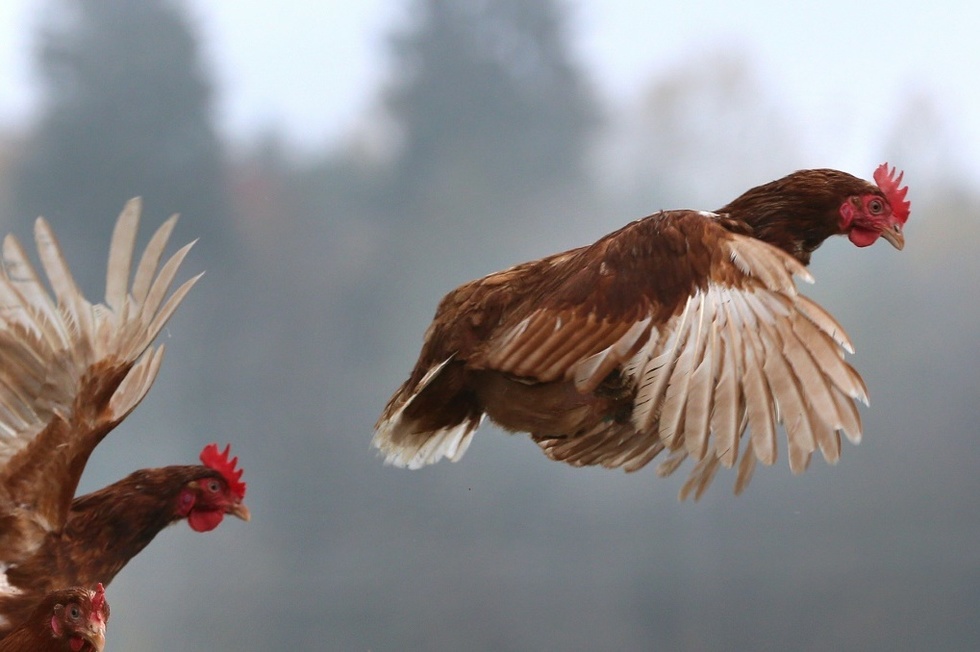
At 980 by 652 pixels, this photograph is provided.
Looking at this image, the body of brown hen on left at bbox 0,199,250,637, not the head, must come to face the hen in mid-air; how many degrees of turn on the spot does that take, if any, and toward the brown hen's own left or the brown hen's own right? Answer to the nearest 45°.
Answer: approximately 45° to the brown hen's own right

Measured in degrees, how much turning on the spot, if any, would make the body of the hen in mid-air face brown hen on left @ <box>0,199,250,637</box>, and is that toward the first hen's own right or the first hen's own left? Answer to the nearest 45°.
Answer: approximately 180°

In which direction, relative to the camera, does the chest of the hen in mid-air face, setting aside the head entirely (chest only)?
to the viewer's right

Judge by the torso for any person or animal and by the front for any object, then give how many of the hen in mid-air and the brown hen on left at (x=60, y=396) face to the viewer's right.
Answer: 2

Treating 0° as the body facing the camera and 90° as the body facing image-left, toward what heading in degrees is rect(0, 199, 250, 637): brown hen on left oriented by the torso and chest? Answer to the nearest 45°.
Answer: approximately 270°

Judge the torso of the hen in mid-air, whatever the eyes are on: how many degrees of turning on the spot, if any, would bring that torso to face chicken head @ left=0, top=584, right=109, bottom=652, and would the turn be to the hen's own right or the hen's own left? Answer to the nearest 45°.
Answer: approximately 180°
